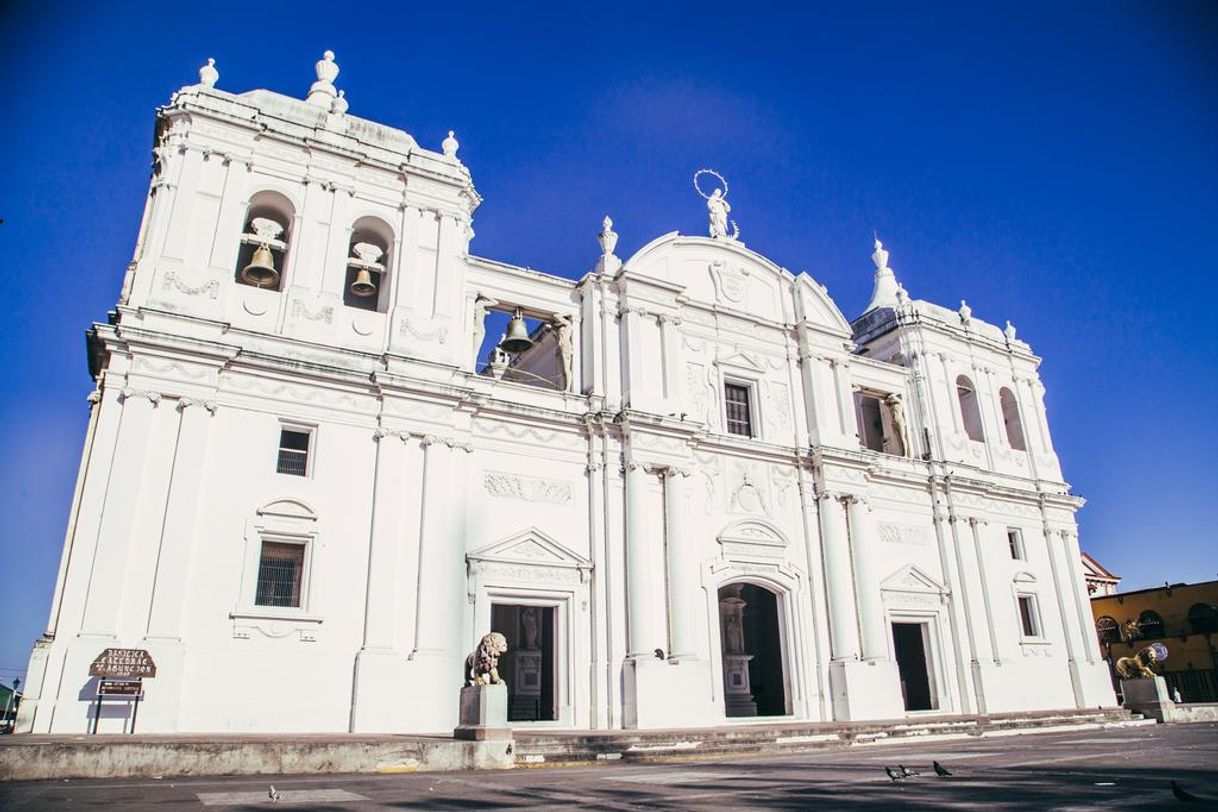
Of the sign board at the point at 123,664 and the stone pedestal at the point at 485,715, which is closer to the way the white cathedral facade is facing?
the stone pedestal

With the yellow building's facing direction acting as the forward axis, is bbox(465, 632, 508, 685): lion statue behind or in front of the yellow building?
in front

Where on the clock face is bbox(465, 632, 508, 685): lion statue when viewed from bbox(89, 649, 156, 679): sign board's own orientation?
The lion statue is roughly at 10 o'clock from the sign board.

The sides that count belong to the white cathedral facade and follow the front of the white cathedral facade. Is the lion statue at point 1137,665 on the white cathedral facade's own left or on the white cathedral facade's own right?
on the white cathedral facade's own left

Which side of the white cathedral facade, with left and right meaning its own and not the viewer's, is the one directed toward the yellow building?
left

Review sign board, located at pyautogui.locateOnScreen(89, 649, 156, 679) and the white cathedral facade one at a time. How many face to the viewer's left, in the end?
0

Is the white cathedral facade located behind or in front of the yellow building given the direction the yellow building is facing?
in front

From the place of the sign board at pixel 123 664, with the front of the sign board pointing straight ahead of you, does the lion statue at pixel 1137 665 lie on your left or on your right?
on your left

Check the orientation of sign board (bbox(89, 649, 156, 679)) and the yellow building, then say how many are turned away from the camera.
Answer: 0

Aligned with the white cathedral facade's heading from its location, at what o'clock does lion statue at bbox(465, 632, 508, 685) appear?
The lion statue is roughly at 1 o'clock from the white cathedral facade.

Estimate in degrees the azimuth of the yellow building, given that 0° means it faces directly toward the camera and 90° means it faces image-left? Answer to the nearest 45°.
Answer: approximately 45°

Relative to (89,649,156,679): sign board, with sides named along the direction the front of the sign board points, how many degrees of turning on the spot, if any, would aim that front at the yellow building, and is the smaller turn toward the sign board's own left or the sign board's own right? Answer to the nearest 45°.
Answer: approximately 90° to the sign board's own left

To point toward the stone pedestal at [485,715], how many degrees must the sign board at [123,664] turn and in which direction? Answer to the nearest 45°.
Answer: approximately 45° to its left
